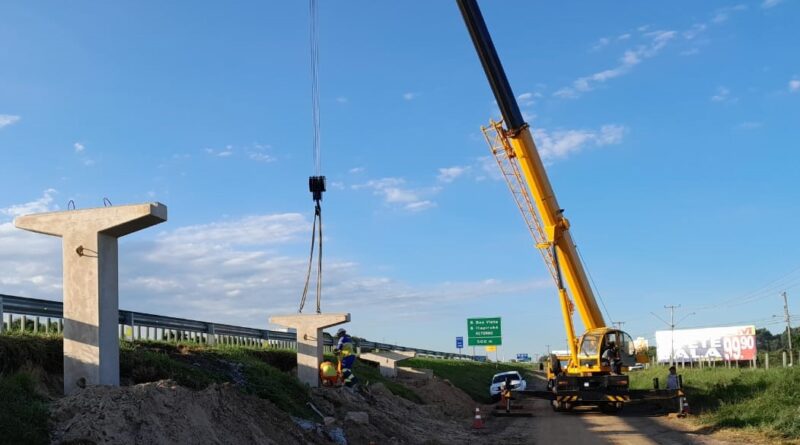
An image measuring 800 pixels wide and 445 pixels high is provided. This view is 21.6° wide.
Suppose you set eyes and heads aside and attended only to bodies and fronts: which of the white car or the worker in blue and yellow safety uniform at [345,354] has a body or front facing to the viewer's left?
the worker in blue and yellow safety uniform

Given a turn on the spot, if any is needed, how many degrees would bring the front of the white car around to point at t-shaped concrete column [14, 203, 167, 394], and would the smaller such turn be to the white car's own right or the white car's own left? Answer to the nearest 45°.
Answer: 0° — it already faces it

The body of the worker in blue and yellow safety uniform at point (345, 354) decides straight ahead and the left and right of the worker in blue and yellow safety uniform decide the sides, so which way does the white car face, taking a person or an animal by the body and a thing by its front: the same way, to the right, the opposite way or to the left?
to the left

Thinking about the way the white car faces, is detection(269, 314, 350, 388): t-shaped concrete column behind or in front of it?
in front

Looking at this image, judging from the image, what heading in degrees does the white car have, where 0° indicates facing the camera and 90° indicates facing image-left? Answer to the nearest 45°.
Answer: approximately 0°

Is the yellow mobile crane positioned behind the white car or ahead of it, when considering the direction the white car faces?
ahead

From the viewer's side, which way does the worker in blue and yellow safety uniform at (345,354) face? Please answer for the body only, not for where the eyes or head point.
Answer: to the viewer's left

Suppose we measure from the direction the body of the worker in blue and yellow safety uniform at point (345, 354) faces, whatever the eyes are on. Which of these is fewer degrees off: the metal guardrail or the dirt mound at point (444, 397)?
the metal guardrail

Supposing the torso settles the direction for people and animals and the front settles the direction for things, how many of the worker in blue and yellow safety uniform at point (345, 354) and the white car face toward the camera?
1

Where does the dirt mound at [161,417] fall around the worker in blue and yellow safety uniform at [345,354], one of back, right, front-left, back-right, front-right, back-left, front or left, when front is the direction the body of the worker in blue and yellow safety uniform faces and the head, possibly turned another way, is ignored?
left
